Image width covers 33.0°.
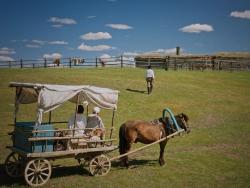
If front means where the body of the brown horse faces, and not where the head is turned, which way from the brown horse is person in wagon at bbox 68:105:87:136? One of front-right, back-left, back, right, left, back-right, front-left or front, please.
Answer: back-right

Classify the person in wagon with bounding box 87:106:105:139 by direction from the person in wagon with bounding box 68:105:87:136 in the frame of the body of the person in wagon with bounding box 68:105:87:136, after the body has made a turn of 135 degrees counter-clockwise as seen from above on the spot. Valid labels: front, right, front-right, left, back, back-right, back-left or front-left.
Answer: back

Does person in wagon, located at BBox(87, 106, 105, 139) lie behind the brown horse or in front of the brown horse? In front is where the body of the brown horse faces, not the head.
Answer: behind

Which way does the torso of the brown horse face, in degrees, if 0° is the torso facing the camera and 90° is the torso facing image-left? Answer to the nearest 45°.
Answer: approximately 270°
